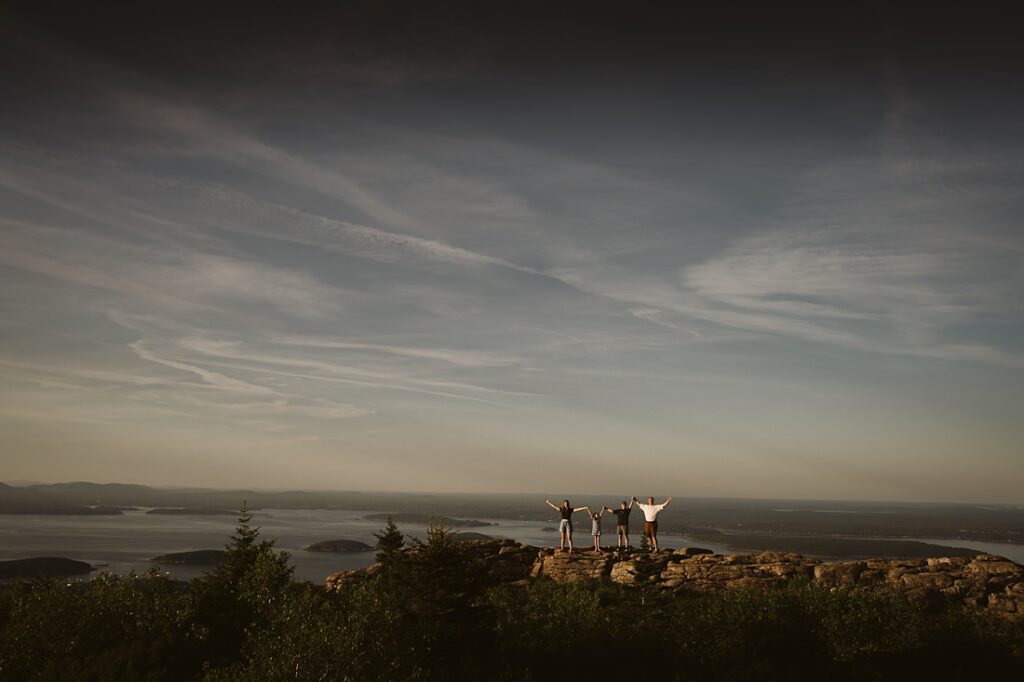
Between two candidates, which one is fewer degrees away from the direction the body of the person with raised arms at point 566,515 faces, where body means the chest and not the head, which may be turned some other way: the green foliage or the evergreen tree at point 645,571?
the green foliage

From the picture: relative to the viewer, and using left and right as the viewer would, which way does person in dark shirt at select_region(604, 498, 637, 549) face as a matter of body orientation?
facing the viewer

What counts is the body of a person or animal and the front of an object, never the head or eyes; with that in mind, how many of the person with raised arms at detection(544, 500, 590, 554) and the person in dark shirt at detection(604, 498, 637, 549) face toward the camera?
2

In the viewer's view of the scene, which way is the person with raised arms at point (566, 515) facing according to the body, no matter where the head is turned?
toward the camera

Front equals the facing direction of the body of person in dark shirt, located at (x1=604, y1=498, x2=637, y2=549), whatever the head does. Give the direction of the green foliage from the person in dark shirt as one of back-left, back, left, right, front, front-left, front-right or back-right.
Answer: front-right

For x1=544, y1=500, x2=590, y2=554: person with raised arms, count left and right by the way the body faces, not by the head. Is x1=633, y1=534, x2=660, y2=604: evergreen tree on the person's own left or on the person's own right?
on the person's own left
